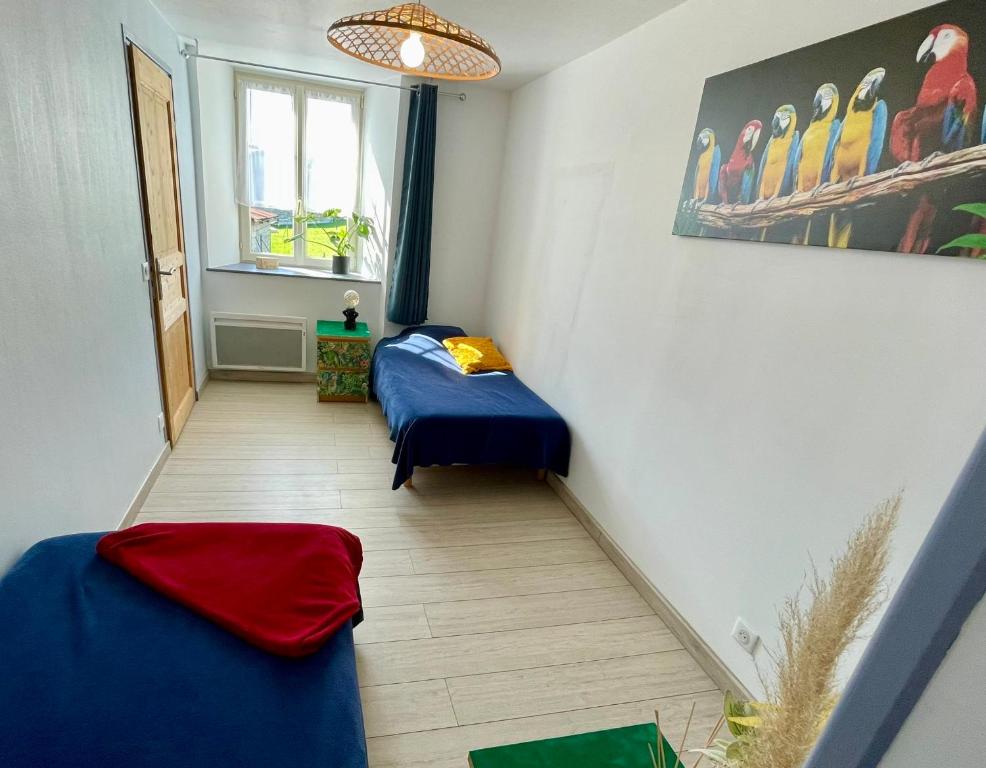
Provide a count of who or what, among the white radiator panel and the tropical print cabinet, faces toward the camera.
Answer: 2

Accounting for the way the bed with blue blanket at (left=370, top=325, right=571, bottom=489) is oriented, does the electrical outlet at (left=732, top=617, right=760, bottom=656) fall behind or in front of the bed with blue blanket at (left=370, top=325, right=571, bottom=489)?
in front

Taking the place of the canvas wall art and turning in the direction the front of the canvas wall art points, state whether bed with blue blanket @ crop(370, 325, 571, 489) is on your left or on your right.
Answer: on your right

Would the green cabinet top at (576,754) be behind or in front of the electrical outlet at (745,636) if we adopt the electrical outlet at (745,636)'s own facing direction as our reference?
in front

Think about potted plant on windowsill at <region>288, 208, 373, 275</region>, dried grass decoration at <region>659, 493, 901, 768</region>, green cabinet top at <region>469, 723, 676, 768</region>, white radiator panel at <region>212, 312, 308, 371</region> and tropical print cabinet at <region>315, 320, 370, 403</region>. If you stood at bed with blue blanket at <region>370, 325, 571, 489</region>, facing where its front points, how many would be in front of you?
2

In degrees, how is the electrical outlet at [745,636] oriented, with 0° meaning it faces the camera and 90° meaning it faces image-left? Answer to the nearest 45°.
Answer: approximately 45°

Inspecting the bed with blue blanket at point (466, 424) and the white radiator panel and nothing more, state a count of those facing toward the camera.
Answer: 2

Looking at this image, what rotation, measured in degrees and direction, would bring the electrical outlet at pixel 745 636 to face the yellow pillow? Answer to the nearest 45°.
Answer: approximately 90° to its right

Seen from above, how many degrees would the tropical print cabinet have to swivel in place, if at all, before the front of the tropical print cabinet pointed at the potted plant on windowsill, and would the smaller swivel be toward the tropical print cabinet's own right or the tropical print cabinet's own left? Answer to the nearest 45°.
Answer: approximately 180°

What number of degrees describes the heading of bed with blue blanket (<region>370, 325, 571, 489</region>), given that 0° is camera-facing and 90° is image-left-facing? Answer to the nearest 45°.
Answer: approximately 0°

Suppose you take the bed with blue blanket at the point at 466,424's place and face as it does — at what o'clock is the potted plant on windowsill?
The potted plant on windowsill is roughly at 5 o'clock from the bed with blue blanket.

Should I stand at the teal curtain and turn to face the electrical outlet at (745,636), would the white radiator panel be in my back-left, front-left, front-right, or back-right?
back-right
